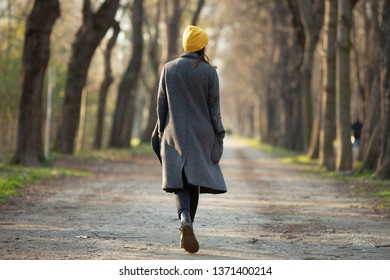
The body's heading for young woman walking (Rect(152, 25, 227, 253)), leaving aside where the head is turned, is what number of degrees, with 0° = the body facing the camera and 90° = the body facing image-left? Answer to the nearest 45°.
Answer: approximately 180°

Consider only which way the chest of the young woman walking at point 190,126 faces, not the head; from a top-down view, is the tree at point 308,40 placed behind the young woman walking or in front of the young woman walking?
in front
